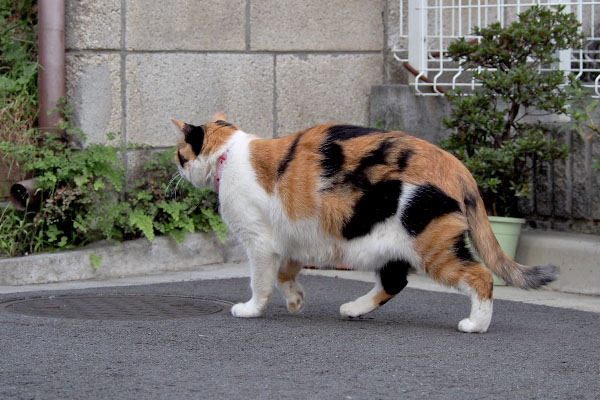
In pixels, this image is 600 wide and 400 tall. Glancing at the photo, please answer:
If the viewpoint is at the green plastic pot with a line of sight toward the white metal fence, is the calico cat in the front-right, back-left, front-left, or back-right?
back-left

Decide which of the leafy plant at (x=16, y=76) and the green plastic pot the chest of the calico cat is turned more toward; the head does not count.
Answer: the leafy plant

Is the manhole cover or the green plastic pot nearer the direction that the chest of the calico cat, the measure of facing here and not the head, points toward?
the manhole cover

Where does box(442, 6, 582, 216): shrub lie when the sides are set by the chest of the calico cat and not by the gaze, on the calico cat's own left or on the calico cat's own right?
on the calico cat's own right

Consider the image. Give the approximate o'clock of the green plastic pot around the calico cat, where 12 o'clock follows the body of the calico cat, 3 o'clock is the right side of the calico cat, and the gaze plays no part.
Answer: The green plastic pot is roughly at 4 o'clock from the calico cat.

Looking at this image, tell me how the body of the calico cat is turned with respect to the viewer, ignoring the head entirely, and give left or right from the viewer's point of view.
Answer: facing to the left of the viewer

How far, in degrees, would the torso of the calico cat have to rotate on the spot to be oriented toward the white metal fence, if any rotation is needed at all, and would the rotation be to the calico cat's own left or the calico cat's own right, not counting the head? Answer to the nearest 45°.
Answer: approximately 90° to the calico cat's own right
